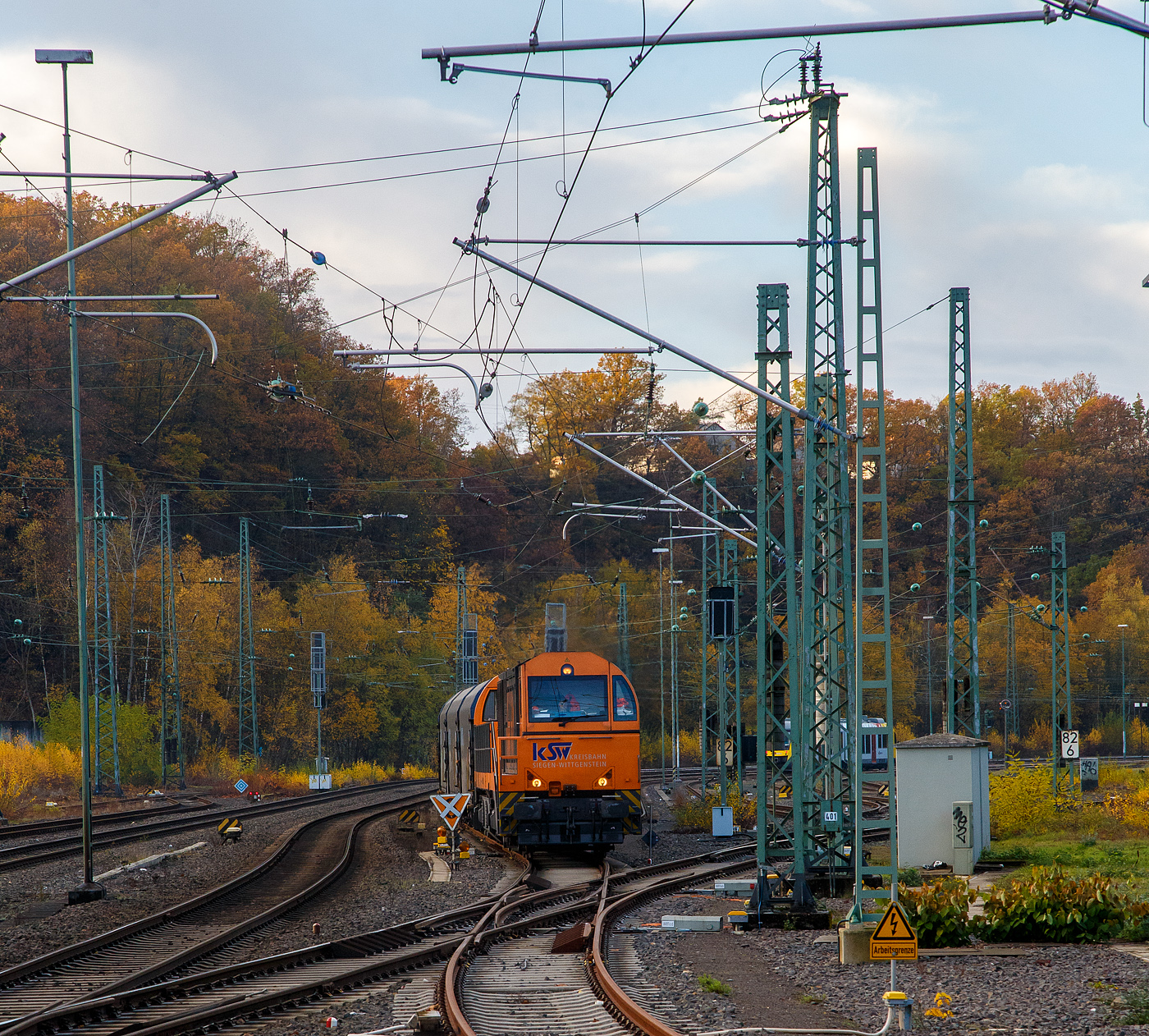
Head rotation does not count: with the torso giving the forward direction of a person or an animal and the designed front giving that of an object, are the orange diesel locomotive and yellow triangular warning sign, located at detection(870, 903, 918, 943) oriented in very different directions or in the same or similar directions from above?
same or similar directions

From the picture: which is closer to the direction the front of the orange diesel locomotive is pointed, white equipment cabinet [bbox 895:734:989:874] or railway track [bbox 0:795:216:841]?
the white equipment cabinet

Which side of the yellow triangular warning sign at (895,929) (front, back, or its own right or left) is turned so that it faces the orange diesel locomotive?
back

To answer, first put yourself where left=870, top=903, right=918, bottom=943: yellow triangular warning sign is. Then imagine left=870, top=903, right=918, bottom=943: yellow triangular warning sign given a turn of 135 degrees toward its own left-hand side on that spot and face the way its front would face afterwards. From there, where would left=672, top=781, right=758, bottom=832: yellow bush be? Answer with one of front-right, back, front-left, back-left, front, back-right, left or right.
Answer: front-left

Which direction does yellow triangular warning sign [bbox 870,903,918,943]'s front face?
toward the camera

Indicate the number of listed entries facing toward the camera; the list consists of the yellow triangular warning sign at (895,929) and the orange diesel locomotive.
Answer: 2

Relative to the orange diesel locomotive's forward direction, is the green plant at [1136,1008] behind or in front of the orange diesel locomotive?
in front

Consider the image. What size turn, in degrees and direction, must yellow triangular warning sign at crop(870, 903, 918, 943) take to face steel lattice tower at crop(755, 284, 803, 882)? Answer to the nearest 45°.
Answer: approximately 180°

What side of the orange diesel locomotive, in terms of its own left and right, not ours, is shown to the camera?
front

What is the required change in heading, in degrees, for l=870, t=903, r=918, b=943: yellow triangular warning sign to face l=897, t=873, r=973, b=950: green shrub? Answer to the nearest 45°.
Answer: approximately 180°

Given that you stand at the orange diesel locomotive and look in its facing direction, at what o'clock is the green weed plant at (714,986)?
The green weed plant is roughly at 12 o'clock from the orange diesel locomotive.

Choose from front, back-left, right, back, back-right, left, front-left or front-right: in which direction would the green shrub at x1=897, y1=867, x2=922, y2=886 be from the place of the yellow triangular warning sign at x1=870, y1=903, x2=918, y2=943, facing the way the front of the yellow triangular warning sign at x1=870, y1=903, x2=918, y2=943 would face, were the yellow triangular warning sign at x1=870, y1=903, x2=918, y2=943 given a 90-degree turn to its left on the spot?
left
